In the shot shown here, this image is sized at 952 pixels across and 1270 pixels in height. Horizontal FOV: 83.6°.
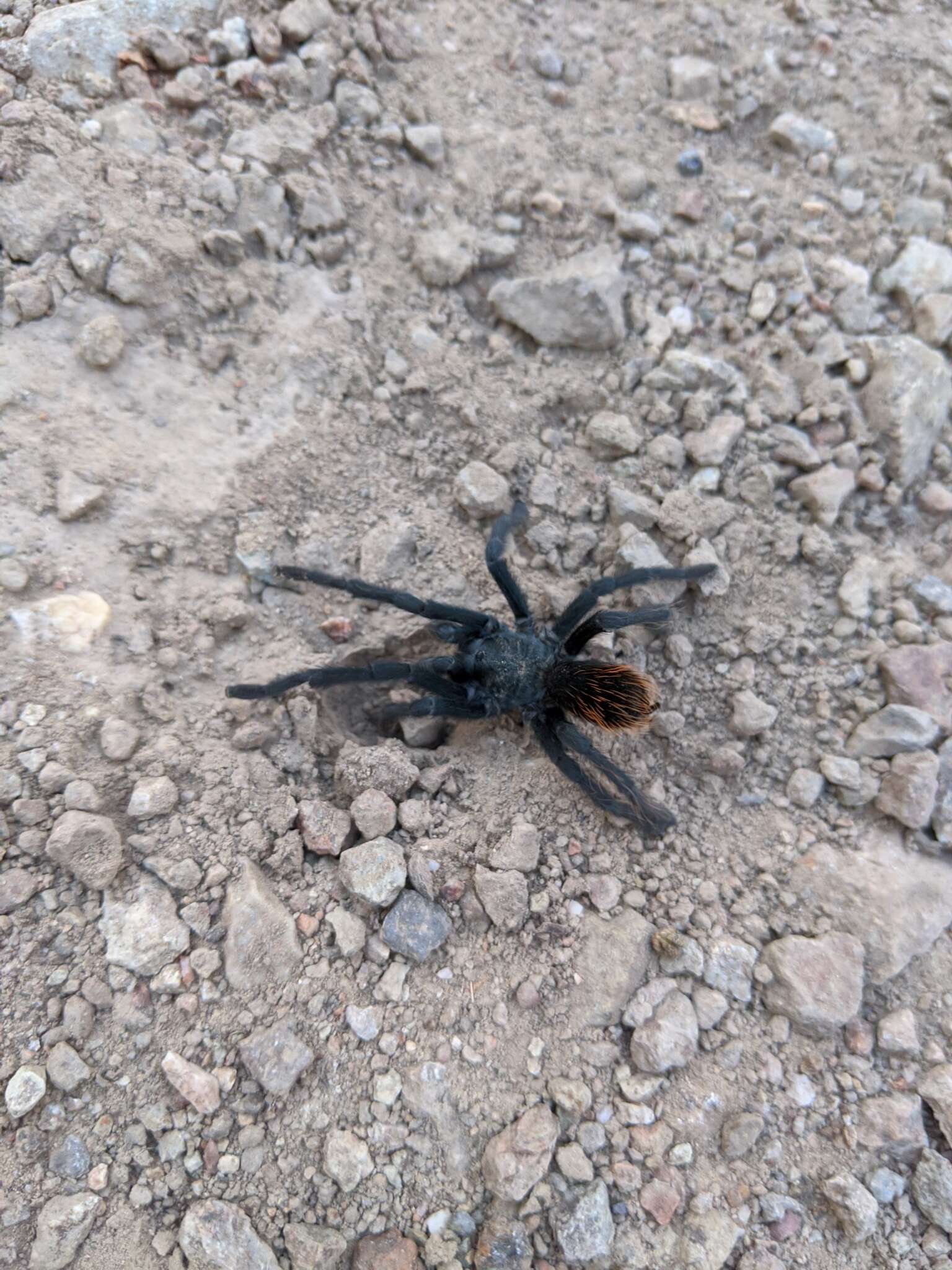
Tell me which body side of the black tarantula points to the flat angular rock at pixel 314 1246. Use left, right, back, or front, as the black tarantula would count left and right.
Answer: left

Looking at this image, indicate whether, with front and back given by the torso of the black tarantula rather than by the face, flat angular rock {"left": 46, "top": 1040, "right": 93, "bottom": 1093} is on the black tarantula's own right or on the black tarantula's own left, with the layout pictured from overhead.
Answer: on the black tarantula's own left

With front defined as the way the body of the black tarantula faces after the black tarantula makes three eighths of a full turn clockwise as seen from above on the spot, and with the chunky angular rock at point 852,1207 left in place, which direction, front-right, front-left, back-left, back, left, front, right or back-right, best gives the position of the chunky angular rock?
right

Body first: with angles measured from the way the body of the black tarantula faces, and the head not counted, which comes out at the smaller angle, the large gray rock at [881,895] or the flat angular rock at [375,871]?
the flat angular rock

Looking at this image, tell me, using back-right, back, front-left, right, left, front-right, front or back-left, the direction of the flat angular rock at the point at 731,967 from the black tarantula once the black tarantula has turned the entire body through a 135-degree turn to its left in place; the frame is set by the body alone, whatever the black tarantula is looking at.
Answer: front

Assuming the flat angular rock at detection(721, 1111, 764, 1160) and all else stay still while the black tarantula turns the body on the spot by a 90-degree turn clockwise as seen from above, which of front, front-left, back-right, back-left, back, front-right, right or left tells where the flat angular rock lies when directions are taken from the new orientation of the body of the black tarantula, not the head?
back-right

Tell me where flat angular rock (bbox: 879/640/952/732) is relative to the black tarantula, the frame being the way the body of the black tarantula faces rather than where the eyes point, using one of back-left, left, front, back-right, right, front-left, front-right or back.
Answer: back

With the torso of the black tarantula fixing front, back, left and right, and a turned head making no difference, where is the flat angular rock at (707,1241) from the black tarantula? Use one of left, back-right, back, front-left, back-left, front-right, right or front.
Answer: back-left

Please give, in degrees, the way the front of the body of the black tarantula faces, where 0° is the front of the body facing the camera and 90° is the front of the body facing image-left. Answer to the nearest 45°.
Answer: approximately 90°

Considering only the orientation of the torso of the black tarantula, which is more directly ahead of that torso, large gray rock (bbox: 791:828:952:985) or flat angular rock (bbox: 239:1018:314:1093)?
the flat angular rock

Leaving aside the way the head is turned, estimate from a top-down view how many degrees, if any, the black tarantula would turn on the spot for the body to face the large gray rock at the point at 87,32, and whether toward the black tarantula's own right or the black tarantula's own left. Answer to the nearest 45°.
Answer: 0° — it already faces it

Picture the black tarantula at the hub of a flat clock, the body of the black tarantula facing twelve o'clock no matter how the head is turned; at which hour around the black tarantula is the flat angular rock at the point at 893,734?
The flat angular rock is roughly at 6 o'clock from the black tarantula.

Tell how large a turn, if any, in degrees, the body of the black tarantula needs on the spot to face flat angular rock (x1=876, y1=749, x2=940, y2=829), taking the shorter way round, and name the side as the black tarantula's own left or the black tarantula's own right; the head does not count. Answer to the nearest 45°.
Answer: approximately 180°
